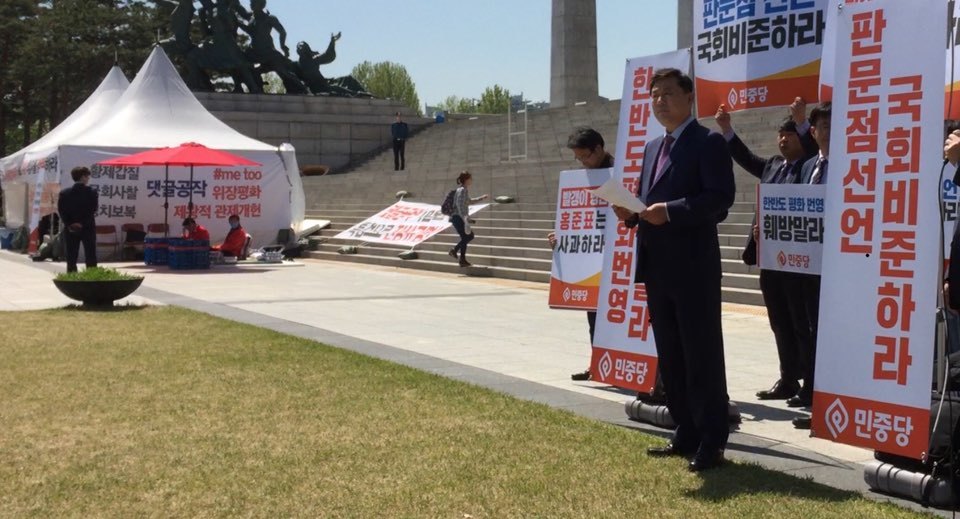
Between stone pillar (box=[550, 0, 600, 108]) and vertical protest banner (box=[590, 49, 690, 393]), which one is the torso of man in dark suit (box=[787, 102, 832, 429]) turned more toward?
the vertical protest banner

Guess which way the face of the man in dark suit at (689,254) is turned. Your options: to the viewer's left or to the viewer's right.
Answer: to the viewer's left

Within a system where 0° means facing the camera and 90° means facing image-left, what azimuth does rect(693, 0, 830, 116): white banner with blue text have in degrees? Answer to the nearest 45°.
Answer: approximately 45°

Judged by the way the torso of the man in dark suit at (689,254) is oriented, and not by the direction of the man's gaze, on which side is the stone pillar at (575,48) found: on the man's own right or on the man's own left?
on the man's own right

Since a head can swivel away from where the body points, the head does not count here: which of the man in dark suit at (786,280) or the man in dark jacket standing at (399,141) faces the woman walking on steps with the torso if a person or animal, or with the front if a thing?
the man in dark jacket standing

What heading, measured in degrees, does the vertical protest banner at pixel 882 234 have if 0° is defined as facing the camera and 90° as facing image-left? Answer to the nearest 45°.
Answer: approximately 45°

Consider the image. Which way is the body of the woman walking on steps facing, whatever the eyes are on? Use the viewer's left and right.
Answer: facing to the right of the viewer

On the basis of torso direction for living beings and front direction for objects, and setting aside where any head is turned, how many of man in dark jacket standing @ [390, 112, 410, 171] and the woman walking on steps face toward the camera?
1

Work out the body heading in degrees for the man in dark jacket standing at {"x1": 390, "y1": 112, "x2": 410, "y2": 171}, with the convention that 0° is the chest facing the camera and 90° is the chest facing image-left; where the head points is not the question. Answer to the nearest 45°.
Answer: approximately 0°

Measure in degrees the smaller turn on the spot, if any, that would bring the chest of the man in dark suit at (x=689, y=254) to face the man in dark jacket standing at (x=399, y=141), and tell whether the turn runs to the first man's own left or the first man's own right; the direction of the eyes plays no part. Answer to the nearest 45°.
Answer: approximately 135° to the first man's own right
